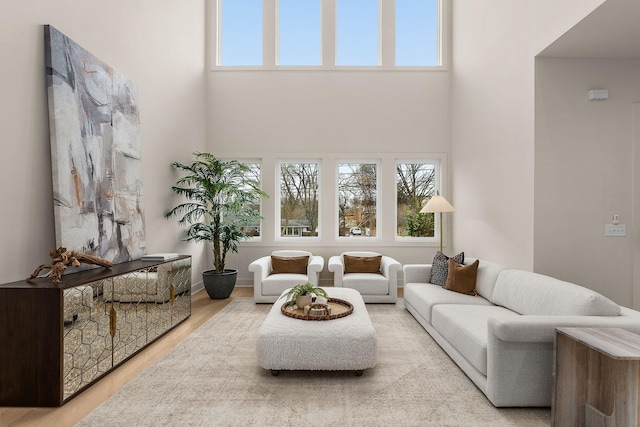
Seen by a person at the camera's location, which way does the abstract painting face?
facing the viewer and to the right of the viewer

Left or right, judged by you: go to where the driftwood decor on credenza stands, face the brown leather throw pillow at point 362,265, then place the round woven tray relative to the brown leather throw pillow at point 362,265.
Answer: right

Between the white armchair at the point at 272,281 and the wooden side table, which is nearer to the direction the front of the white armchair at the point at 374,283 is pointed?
the wooden side table

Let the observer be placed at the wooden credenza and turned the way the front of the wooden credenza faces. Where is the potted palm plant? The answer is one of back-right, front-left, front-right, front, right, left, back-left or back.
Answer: left

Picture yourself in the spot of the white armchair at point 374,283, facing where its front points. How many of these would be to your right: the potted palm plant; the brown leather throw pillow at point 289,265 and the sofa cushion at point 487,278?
2

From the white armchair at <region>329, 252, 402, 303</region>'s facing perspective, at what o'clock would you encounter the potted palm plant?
The potted palm plant is roughly at 3 o'clock from the white armchair.

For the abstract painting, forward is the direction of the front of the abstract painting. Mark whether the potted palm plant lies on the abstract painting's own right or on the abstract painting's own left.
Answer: on the abstract painting's own left

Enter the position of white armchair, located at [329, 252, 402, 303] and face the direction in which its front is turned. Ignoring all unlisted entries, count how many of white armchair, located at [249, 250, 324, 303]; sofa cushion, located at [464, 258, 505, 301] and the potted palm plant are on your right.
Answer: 2

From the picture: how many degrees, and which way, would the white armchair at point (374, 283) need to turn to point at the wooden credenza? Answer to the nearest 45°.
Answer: approximately 45° to its right

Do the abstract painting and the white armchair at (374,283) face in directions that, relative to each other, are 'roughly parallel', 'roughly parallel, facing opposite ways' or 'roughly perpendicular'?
roughly perpendicular

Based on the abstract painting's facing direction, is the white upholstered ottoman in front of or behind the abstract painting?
in front

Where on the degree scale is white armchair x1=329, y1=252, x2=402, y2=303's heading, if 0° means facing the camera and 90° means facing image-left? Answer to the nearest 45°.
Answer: approximately 0°

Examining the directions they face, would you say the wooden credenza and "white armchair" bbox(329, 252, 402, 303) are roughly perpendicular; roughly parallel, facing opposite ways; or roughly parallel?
roughly perpendicular

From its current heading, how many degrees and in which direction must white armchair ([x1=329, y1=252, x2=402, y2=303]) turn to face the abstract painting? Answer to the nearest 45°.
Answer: approximately 45° to its right
